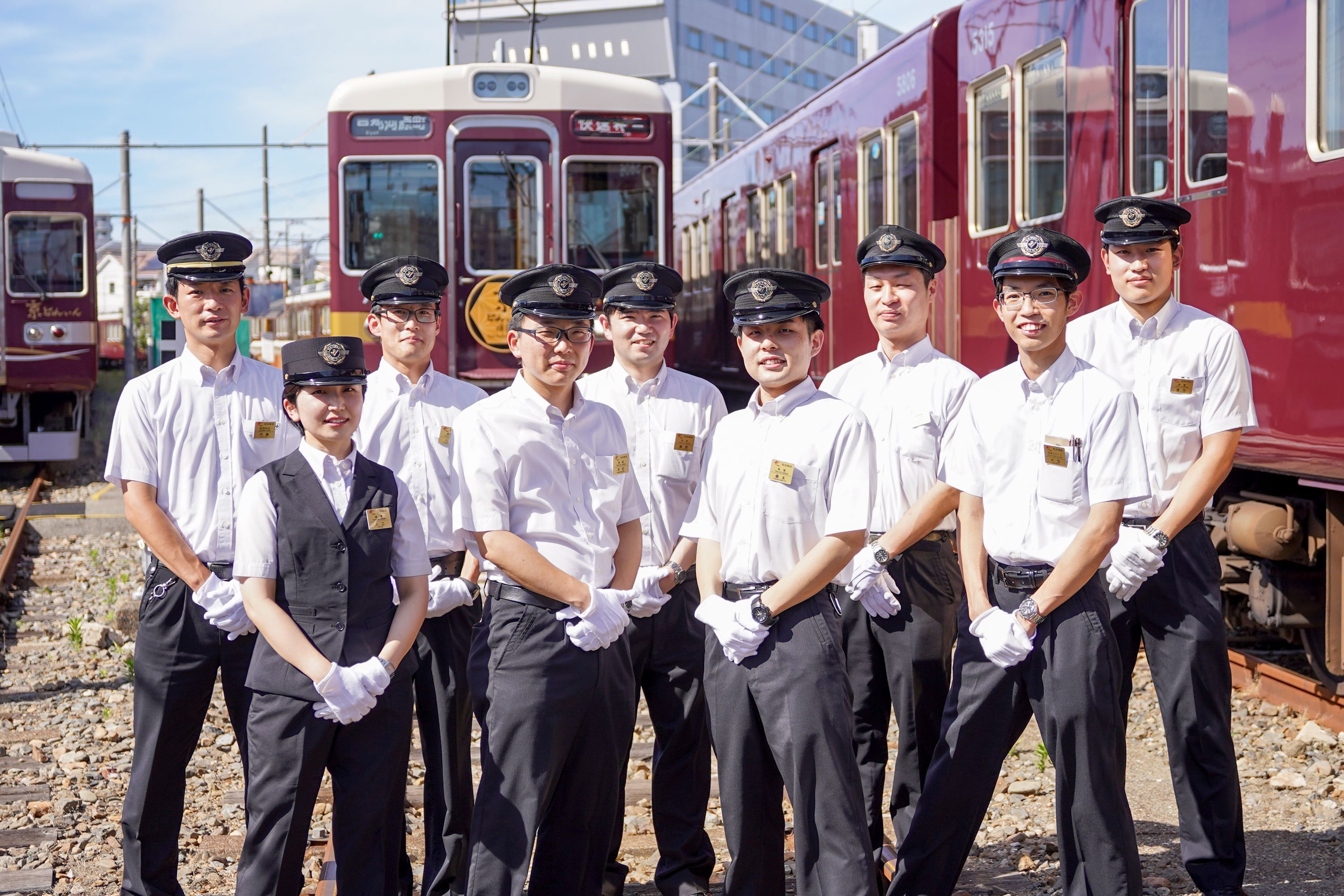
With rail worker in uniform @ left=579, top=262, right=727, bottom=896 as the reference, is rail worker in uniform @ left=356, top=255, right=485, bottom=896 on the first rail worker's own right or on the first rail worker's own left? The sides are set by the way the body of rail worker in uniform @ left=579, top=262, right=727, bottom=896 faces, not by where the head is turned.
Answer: on the first rail worker's own right

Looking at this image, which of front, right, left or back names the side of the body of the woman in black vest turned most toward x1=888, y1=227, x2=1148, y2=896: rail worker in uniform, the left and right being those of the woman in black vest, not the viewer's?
left

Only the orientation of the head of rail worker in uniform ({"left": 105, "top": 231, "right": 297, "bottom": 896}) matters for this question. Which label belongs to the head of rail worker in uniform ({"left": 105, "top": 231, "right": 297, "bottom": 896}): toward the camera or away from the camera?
toward the camera

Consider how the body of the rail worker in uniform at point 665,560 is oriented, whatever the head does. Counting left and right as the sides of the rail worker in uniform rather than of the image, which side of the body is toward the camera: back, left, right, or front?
front

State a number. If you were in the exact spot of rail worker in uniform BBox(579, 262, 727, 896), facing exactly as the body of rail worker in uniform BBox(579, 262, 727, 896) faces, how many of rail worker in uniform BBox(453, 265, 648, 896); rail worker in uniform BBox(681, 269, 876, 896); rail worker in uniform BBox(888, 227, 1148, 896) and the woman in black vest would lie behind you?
0

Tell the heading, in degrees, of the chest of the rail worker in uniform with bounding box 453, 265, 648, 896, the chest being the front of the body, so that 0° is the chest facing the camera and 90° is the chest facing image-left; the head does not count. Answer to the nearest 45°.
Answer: approximately 315°

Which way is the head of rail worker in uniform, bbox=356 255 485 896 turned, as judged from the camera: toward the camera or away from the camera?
toward the camera

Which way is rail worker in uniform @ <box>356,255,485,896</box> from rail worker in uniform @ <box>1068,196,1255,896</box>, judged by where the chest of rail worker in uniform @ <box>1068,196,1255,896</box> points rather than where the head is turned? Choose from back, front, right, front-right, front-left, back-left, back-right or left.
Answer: front-right

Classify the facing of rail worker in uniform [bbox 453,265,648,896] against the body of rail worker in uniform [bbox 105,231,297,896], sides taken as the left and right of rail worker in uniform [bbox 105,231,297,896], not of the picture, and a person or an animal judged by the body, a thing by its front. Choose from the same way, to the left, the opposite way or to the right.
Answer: the same way

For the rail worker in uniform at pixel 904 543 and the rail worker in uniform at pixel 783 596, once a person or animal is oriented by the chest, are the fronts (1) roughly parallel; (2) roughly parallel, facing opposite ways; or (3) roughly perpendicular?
roughly parallel

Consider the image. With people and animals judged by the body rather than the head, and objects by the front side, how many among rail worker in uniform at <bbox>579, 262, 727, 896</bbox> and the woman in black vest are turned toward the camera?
2

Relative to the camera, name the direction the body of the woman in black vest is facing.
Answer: toward the camera

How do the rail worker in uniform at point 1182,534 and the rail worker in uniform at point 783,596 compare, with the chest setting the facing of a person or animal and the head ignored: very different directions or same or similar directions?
same or similar directions

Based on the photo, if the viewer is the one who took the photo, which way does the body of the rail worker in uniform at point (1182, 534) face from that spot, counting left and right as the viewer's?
facing the viewer and to the left of the viewer

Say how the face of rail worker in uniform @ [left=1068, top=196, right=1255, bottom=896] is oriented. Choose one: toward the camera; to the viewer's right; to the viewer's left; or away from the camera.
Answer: toward the camera

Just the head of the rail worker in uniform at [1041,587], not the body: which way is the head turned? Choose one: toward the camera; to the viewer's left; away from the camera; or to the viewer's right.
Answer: toward the camera
